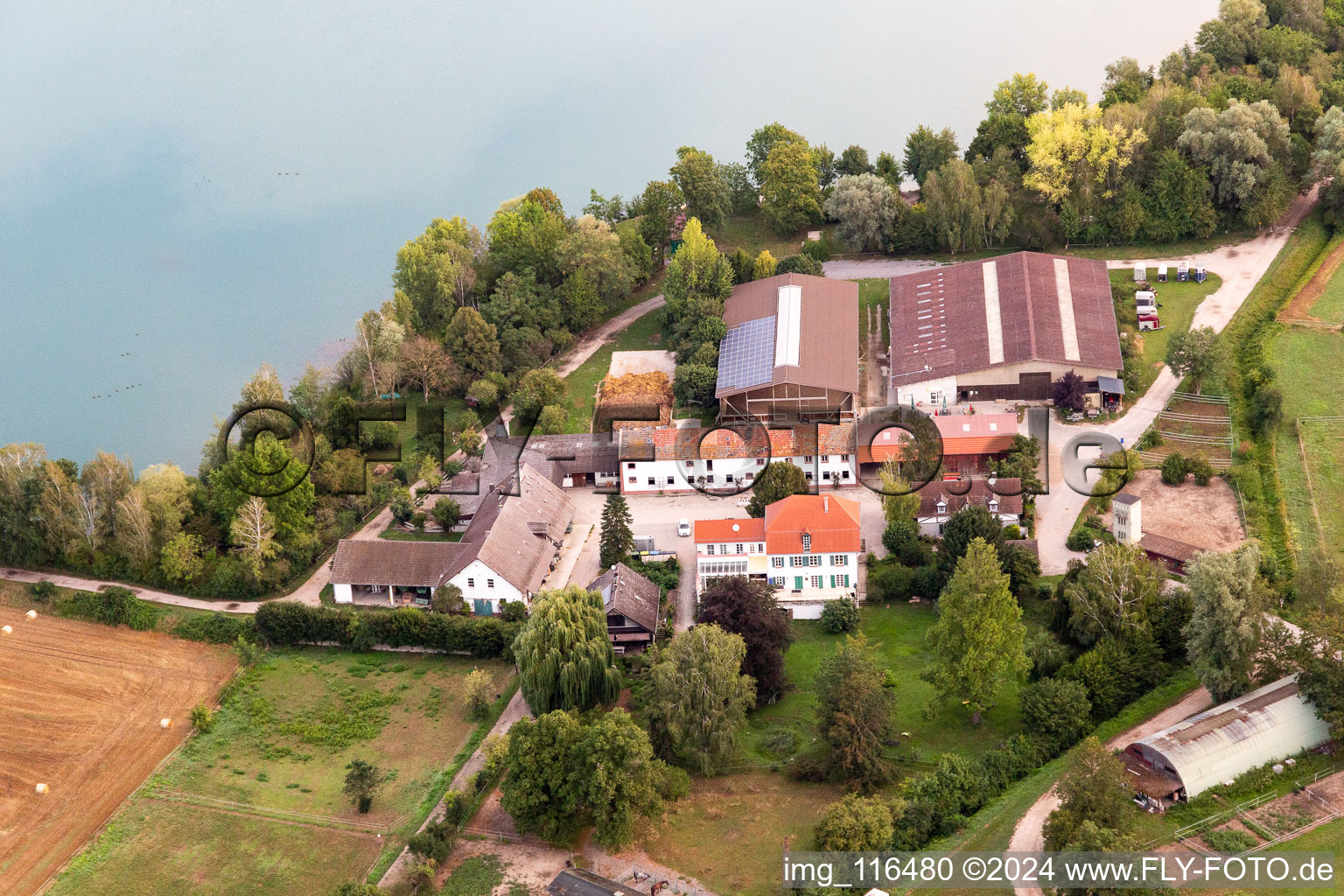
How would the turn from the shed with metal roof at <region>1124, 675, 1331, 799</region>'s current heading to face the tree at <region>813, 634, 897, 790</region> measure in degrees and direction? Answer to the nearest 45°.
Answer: approximately 45° to its right

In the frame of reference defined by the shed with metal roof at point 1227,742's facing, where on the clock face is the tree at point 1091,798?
The tree is roughly at 12 o'clock from the shed with metal roof.

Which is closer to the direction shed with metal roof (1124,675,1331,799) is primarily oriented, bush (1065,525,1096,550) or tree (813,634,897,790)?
the tree

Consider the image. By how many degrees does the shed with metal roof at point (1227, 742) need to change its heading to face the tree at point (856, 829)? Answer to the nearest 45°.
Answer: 0° — it already faces it

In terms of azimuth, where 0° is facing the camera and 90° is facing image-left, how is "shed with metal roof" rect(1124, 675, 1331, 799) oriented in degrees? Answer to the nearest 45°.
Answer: approximately 45°

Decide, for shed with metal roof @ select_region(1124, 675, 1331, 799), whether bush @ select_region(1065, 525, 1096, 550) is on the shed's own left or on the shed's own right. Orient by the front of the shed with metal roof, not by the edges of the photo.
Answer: on the shed's own right

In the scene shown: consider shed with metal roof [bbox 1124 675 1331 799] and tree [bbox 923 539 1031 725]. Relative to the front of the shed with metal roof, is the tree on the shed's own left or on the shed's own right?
on the shed's own right

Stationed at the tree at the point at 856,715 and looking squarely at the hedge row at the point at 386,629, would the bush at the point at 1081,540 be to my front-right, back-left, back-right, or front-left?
back-right

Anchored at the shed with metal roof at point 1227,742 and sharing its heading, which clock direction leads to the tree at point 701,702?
The tree is roughly at 1 o'clock from the shed with metal roof.

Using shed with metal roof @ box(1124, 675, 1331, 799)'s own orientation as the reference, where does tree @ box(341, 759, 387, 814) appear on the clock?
The tree is roughly at 1 o'clock from the shed with metal roof.
